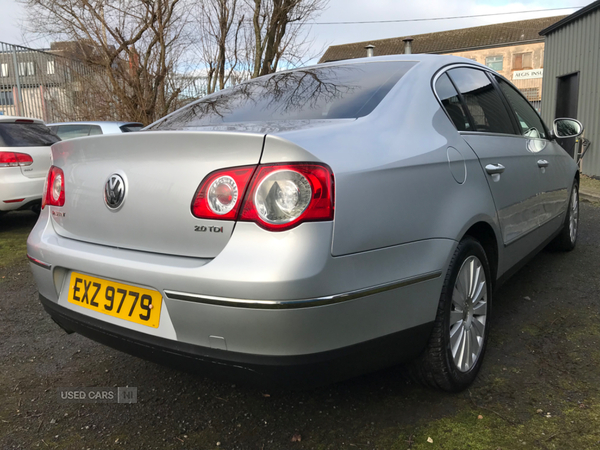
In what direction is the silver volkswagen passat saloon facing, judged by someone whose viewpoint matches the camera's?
facing away from the viewer and to the right of the viewer

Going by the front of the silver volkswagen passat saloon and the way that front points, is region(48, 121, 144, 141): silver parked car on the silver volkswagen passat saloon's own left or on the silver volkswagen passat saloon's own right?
on the silver volkswagen passat saloon's own left

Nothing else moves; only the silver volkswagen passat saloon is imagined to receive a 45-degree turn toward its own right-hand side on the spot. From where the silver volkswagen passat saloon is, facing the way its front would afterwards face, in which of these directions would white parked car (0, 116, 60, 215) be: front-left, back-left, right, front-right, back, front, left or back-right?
back-left

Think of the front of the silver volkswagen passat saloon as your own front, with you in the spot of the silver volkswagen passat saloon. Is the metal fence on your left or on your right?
on your left

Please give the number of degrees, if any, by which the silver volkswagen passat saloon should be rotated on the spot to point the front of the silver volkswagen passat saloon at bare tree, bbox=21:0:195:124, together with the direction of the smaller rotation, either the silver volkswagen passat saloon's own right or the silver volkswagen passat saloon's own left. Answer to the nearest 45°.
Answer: approximately 45° to the silver volkswagen passat saloon's own left
